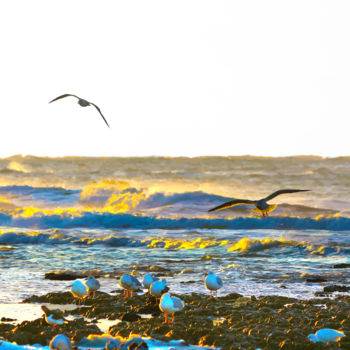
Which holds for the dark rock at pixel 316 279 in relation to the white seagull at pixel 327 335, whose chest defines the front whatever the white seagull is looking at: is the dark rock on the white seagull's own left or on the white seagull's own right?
on the white seagull's own right

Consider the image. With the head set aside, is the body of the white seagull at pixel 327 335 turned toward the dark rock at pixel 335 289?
no

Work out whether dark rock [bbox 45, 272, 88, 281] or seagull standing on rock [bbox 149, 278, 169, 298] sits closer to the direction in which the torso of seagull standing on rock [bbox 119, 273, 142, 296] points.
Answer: the dark rock

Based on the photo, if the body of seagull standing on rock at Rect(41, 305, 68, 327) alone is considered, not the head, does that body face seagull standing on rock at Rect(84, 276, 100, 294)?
no

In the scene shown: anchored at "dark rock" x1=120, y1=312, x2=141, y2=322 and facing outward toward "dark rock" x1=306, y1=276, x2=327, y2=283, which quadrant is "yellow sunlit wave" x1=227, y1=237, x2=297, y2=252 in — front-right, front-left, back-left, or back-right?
front-left

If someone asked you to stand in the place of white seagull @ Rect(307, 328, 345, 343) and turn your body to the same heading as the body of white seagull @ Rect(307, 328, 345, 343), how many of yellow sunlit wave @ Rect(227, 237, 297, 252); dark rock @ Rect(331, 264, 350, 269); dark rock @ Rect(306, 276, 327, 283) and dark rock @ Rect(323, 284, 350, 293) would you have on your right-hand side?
4

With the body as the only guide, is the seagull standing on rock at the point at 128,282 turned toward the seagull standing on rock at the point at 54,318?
no

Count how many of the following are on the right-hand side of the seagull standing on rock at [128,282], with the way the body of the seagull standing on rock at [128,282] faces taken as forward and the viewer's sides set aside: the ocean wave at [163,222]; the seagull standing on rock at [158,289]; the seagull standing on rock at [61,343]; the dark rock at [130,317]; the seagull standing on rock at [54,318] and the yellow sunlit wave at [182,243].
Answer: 2

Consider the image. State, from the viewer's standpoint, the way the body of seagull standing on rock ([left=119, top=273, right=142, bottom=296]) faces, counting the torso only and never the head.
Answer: to the viewer's left

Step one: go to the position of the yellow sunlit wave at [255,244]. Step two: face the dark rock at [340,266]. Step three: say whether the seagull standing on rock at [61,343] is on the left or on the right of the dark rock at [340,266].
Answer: right

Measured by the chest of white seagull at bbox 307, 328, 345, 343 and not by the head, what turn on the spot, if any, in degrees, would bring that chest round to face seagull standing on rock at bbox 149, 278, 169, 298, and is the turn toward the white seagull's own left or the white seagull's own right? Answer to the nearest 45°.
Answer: approximately 45° to the white seagull's own right

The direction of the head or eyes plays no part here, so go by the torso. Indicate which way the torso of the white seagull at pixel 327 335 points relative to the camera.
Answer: to the viewer's left

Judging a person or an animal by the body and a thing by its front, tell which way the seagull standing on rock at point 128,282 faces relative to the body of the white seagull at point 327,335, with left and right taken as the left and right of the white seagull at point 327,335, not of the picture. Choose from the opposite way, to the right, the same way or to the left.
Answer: the same way
